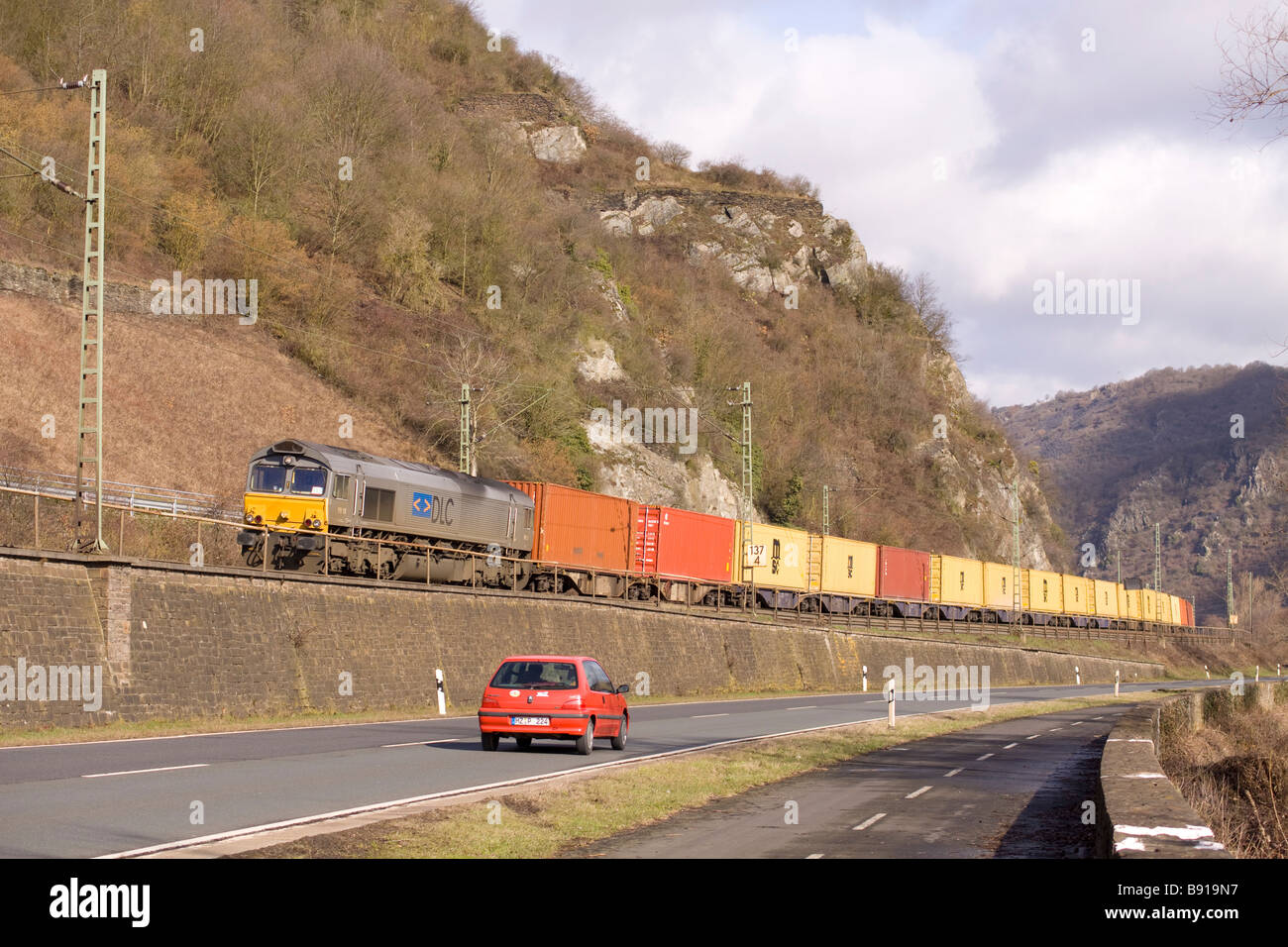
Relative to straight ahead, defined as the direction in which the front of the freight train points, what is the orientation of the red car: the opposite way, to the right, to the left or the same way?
the opposite way

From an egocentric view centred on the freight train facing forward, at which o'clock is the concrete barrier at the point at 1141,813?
The concrete barrier is roughly at 10 o'clock from the freight train.

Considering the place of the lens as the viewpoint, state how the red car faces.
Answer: facing away from the viewer and to the right of the viewer

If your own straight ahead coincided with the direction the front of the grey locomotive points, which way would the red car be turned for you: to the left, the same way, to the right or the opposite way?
the opposite way

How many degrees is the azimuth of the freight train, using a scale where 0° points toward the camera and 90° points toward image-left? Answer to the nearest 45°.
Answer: approximately 45°

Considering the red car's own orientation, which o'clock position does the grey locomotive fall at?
The grey locomotive is roughly at 10 o'clock from the red car.

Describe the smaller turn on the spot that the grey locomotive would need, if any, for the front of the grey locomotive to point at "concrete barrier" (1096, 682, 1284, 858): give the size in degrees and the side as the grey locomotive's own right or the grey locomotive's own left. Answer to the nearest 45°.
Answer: approximately 45° to the grey locomotive's own left

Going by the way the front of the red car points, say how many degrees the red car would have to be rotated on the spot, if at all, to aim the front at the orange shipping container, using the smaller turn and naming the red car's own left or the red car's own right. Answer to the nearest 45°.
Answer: approximately 45° to the red car's own left

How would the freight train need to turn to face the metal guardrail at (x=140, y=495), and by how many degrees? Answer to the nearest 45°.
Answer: approximately 45° to its right

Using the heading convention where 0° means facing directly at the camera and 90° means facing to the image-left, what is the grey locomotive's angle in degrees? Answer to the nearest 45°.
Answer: approximately 45°
